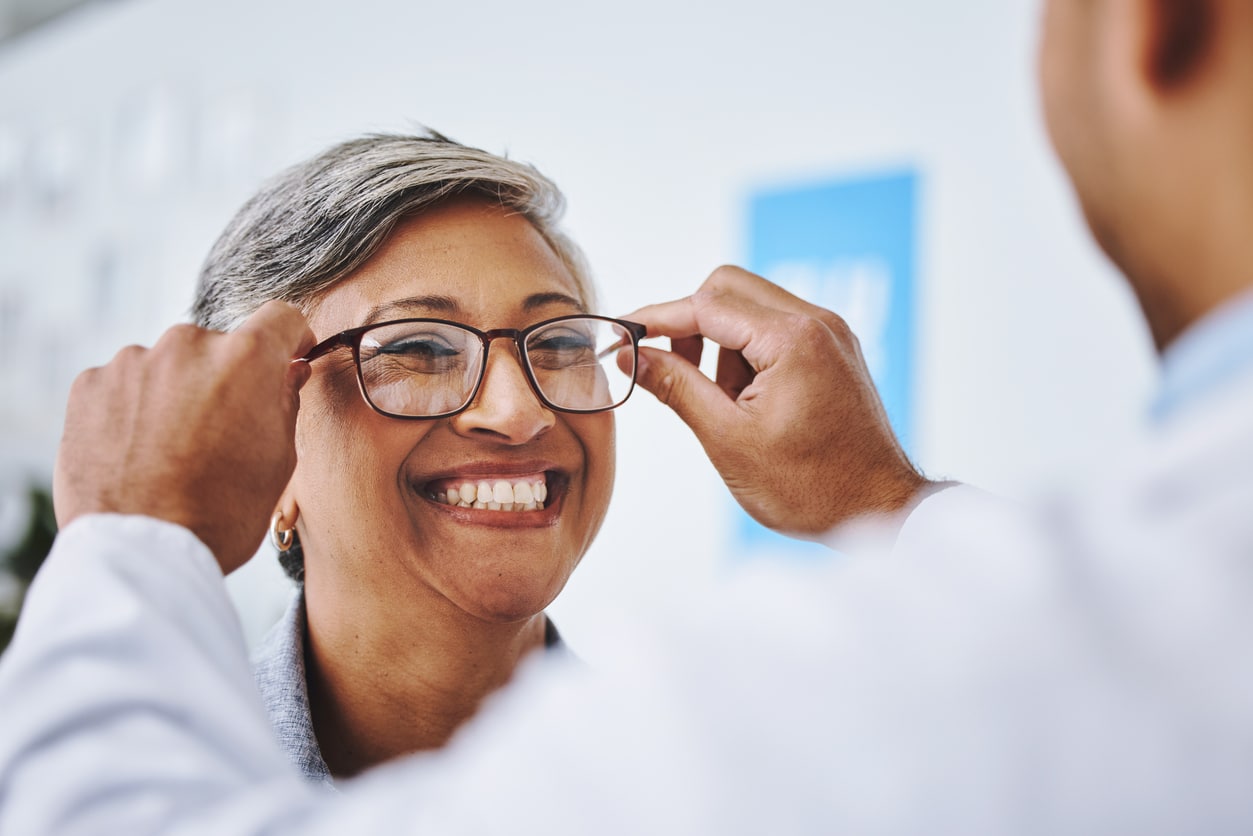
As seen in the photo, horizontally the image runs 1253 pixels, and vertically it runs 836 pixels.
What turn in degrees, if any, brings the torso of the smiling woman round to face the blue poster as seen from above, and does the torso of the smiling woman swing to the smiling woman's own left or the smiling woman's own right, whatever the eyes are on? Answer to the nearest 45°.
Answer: approximately 90° to the smiling woman's own left

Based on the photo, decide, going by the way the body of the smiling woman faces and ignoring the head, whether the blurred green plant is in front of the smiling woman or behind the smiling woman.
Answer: behind

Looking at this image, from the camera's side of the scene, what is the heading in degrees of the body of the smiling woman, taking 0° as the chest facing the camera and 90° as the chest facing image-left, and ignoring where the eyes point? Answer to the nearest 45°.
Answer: approximately 315°
